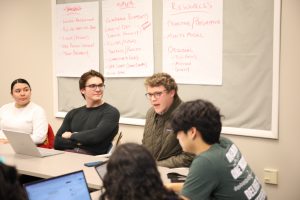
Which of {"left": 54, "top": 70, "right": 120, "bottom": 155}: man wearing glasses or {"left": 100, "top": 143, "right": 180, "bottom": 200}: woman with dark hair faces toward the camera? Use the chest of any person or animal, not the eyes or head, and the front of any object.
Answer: the man wearing glasses

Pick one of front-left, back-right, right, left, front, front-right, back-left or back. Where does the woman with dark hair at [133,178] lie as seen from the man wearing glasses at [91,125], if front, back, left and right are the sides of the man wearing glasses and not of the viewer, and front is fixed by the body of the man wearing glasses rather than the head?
front

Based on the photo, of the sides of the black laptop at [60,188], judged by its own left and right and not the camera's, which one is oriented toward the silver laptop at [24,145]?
back

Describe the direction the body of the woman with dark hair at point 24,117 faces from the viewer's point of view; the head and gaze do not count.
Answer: toward the camera

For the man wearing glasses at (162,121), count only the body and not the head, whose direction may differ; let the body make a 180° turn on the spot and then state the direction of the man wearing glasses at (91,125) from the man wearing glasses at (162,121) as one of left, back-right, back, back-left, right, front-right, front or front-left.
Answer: left

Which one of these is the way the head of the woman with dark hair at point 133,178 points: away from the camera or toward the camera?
away from the camera

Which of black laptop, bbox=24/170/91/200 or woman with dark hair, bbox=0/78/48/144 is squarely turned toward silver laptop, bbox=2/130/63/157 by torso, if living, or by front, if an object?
the woman with dark hair

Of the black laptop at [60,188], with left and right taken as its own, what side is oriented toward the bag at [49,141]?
back

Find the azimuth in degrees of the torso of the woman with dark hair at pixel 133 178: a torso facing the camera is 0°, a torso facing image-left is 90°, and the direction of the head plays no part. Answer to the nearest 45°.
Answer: approximately 180°

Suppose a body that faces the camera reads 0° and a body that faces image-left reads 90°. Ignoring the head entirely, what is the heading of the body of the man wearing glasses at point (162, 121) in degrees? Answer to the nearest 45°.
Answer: approximately 45°

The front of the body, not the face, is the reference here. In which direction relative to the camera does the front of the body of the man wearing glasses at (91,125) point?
toward the camera

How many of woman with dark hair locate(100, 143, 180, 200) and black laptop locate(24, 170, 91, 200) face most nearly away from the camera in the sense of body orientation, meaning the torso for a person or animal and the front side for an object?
1

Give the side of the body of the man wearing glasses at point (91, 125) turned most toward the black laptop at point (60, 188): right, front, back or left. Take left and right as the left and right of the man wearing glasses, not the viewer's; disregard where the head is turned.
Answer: front

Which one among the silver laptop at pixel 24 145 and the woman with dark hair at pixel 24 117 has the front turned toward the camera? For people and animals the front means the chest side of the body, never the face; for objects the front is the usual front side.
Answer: the woman with dark hair

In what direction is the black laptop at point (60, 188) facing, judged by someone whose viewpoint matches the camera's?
facing the viewer

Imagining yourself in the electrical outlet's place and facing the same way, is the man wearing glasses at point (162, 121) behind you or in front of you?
in front

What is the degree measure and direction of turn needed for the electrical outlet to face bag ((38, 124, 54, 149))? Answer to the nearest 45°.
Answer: approximately 45° to its right

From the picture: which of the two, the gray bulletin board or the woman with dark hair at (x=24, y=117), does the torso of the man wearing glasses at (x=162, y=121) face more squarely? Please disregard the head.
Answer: the woman with dark hair

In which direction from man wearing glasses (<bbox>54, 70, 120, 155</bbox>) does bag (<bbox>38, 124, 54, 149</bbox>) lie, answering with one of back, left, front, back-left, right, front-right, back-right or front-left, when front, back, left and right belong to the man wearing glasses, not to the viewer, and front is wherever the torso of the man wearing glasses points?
back-right
